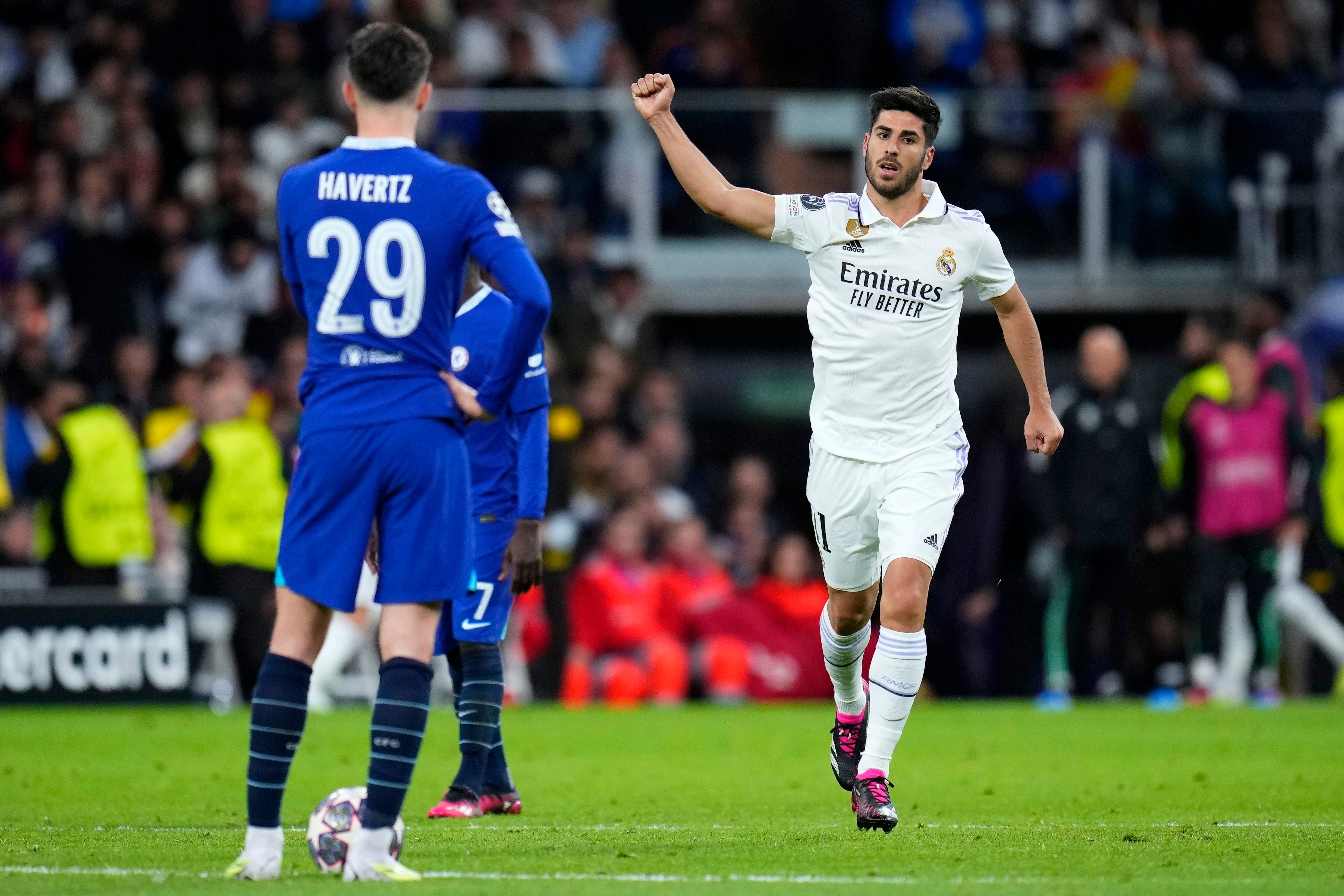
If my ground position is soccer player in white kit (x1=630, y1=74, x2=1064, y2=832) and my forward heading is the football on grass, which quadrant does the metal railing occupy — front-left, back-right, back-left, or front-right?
back-right

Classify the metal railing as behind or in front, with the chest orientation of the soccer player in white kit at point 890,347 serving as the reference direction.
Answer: behind

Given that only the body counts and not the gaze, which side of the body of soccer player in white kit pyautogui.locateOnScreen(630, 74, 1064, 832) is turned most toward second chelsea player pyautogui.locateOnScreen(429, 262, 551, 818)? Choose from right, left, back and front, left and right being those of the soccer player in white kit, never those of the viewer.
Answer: right

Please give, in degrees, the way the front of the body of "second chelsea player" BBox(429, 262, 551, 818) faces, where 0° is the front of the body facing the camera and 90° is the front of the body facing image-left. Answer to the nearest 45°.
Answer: approximately 45°

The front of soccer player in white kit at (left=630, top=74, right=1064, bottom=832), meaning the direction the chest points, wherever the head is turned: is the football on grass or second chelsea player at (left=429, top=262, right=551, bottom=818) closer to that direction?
the football on grass

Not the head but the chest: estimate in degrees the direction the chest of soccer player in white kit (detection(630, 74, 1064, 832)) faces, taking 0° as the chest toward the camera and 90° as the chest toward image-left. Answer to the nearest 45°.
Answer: approximately 0°

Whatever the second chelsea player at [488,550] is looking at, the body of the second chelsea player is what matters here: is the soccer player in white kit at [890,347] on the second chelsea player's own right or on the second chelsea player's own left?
on the second chelsea player's own left

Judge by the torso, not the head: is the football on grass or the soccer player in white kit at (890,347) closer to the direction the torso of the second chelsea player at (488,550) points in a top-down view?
the football on grass

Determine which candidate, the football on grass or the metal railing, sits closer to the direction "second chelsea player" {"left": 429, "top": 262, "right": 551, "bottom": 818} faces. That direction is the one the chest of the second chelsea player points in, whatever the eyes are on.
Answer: the football on grass
